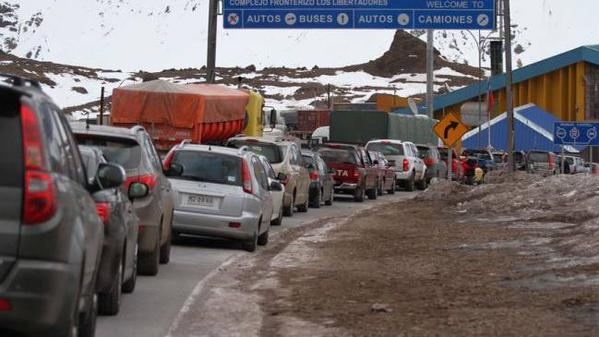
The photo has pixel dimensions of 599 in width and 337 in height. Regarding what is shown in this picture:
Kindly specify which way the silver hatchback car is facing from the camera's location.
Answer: facing away from the viewer

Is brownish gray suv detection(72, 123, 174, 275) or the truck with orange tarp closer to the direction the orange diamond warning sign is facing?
the brownish gray suv

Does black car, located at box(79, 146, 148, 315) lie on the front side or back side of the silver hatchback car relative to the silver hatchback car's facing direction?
on the back side

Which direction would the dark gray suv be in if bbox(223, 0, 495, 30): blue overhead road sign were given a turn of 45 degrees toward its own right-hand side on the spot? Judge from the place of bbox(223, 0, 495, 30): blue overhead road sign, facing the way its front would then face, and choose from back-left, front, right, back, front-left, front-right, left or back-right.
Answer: front-left

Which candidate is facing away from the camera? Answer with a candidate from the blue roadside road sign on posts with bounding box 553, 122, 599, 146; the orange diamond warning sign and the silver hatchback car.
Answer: the silver hatchback car

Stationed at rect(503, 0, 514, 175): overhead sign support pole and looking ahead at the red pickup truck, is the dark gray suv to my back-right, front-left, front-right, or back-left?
front-left

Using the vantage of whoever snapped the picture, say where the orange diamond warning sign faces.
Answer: facing the viewer

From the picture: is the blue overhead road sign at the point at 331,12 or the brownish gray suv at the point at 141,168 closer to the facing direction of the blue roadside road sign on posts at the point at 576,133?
the brownish gray suv

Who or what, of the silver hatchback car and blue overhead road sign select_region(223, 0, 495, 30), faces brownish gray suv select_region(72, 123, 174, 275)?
the blue overhead road sign

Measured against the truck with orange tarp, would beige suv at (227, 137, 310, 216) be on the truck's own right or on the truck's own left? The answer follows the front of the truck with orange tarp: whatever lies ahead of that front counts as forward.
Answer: on the truck's own right

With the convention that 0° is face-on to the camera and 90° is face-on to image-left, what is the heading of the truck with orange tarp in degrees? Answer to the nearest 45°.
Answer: approximately 225°

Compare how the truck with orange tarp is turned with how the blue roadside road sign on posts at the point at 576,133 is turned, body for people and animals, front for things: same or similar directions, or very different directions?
very different directions

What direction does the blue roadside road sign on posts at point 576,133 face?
toward the camera

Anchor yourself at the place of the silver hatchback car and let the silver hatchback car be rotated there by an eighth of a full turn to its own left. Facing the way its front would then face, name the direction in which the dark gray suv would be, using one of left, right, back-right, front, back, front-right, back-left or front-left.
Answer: back-left

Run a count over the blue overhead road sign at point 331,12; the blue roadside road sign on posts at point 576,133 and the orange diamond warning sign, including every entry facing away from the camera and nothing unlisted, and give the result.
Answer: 0

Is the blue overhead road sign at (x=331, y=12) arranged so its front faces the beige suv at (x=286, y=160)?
yes
